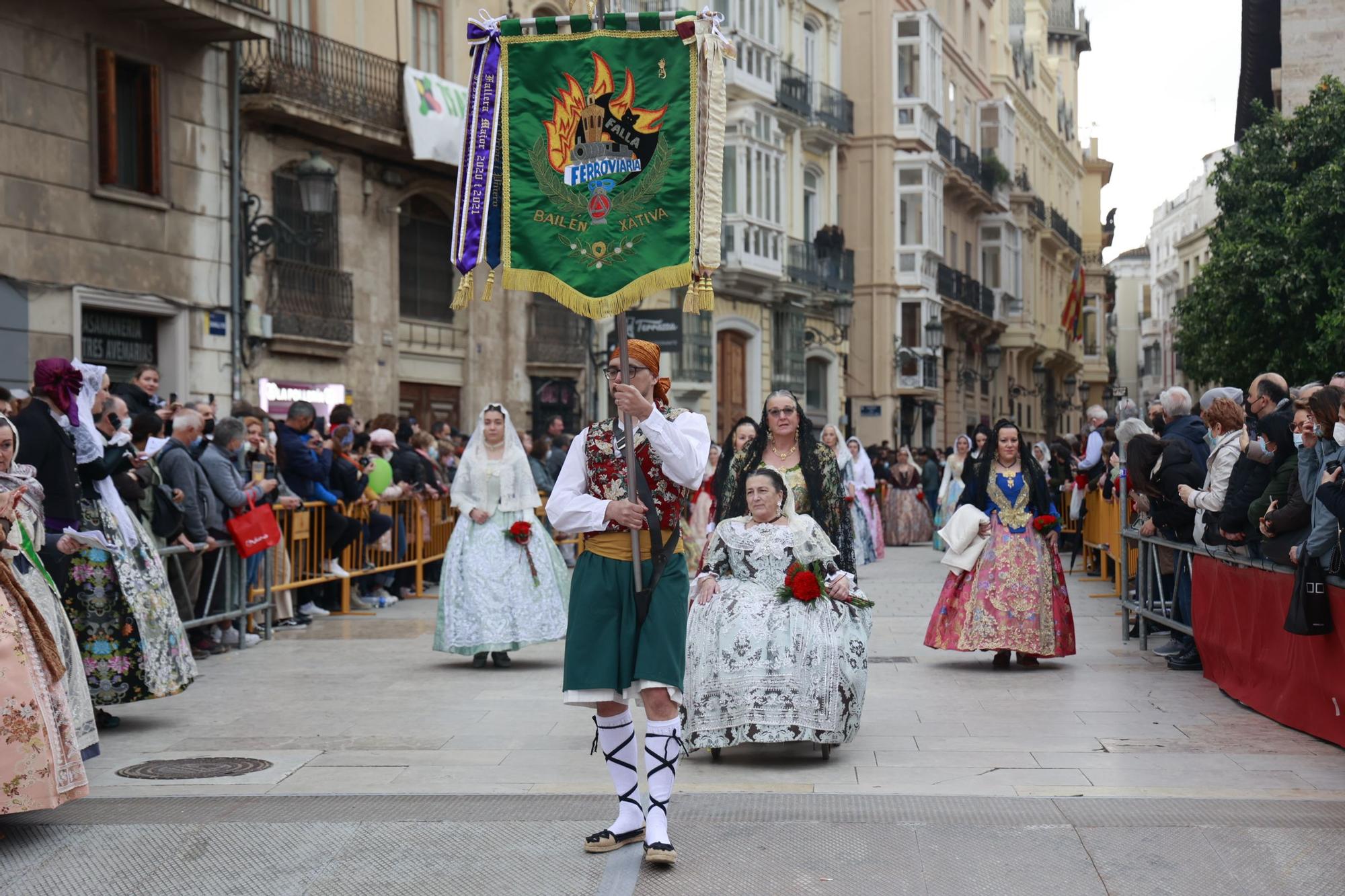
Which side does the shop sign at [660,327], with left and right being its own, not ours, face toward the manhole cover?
front

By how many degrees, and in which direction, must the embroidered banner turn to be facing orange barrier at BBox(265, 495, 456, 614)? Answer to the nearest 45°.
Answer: approximately 180°

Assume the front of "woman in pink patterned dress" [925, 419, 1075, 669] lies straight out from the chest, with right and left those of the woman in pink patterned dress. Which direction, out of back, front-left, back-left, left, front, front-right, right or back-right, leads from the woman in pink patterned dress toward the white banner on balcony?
back-right

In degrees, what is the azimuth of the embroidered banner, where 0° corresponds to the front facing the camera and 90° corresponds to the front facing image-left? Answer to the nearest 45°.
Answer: approximately 0°

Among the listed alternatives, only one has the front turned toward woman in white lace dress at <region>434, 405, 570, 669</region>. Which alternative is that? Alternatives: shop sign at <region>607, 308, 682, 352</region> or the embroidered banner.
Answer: the shop sign

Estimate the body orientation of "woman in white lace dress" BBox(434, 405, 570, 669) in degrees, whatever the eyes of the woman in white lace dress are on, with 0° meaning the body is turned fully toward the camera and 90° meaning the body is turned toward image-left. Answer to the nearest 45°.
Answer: approximately 0°
